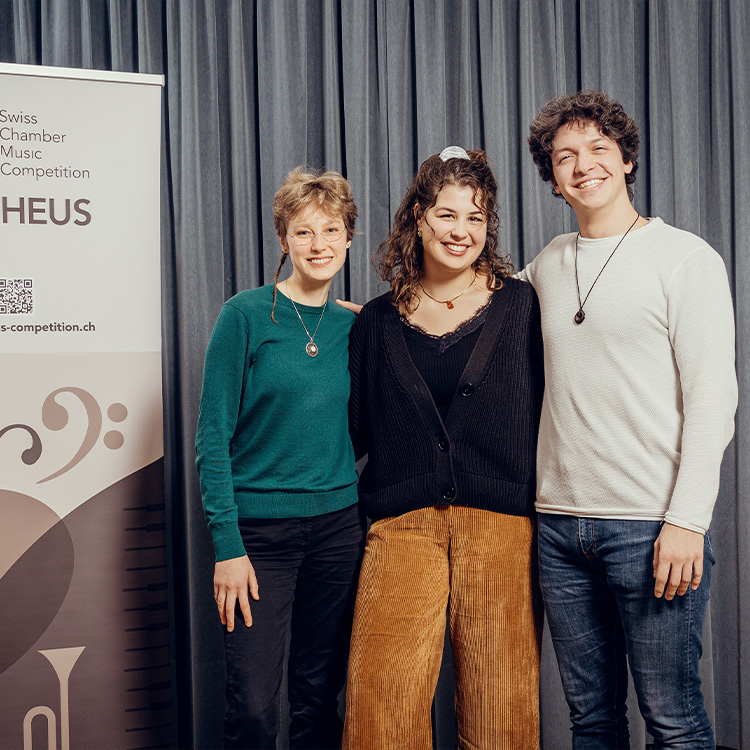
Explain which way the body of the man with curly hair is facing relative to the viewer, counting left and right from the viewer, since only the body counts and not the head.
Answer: facing the viewer and to the left of the viewer

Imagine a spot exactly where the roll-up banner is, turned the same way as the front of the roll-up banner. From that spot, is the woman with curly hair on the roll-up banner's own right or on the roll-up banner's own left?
on the roll-up banner's own left

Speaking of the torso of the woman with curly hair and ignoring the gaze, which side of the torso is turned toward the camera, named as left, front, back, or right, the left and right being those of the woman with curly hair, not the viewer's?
front

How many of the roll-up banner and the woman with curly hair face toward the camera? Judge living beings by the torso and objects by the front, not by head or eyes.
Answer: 2

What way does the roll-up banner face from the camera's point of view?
toward the camera

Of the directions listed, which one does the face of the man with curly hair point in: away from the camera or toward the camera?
toward the camera

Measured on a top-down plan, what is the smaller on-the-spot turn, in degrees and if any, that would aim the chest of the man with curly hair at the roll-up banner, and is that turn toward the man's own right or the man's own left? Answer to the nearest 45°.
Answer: approximately 45° to the man's own right

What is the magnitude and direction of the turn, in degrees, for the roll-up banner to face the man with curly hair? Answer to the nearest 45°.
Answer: approximately 45° to its left
